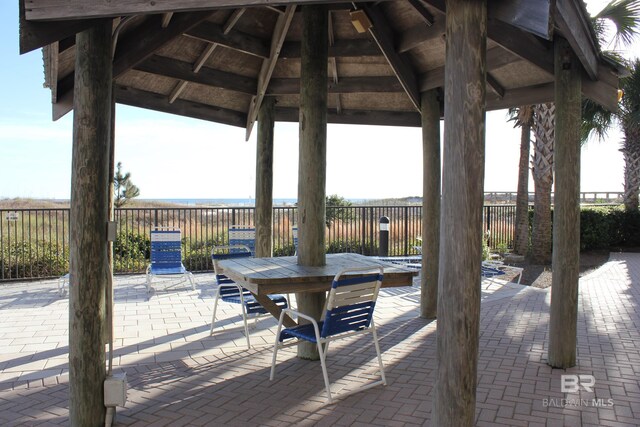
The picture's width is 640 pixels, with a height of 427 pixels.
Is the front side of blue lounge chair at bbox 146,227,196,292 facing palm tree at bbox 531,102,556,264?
no

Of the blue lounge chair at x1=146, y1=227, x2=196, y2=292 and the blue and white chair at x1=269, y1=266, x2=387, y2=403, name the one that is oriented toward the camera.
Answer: the blue lounge chair

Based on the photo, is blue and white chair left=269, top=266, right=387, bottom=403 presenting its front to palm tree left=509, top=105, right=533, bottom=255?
no

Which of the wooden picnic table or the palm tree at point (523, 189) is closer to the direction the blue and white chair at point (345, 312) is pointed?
the wooden picnic table

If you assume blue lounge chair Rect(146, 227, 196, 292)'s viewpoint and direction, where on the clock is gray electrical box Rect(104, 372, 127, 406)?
The gray electrical box is roughly at 12 o'clock from the blue lounge chair.

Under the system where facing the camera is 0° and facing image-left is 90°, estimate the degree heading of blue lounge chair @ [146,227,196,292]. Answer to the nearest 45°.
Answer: approximately 0°

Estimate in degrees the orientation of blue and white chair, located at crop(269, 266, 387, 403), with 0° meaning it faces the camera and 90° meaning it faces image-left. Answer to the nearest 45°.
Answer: approximately 135°

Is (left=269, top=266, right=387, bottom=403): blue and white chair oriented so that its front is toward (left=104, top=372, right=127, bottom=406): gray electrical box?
no

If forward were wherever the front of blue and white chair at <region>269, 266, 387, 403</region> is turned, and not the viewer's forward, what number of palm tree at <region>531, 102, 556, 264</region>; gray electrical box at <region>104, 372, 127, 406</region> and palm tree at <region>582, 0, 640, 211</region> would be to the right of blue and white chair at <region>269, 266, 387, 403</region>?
2

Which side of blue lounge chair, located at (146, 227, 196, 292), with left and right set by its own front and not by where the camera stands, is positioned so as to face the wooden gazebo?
front

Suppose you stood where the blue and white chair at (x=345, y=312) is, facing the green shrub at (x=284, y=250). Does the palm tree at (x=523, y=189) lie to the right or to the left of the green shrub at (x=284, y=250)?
right

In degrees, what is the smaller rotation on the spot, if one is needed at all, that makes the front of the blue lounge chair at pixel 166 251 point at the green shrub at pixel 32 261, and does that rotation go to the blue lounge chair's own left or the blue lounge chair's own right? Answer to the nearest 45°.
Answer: approximately 135° to the blue lounge chair's own right

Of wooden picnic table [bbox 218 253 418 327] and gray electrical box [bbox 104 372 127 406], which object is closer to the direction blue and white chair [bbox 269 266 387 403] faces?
the wooden picnic table

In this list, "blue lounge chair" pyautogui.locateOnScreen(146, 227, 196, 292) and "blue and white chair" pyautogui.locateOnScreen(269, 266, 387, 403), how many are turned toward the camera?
1

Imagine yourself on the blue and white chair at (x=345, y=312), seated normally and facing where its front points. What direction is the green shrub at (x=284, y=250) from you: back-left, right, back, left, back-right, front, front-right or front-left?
front-right

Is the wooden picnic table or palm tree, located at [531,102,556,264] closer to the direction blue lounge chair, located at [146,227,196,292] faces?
the wooden picnic table
